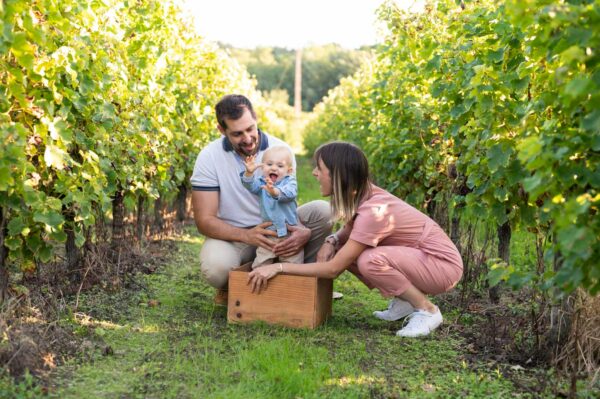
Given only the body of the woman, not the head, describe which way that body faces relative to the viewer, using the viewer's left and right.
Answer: facing to the left of the viewer

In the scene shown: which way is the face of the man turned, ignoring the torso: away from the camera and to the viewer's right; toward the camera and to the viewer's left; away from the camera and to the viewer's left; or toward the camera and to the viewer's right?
toward the camera and to the viewer's right

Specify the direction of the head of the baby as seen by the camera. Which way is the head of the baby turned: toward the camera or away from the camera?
toward the camera

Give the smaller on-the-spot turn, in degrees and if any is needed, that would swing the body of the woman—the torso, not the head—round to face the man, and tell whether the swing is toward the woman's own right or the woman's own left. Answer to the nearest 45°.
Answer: approximately 45° to the woman's own right

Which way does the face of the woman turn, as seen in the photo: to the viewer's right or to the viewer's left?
to the viewer's left

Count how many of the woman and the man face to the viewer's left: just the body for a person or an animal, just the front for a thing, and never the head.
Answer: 1

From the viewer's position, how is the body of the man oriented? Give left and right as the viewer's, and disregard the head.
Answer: facing the viewer and to the right of the viewer
